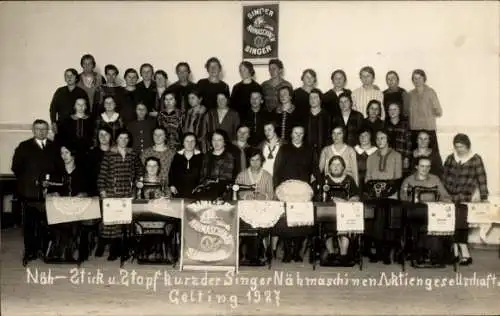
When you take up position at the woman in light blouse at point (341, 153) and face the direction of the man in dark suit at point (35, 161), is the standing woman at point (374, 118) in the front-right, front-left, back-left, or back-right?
back-right

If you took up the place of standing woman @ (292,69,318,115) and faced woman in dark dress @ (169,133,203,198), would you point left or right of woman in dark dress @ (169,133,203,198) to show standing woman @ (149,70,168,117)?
right

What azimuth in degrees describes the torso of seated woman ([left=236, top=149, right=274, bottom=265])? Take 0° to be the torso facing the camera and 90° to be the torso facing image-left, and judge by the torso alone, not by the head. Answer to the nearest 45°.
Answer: approximately 0°

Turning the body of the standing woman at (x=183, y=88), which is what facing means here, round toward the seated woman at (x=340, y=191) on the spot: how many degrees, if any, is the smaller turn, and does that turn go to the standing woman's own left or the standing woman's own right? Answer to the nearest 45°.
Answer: approximately 45° to the standing woman's own left

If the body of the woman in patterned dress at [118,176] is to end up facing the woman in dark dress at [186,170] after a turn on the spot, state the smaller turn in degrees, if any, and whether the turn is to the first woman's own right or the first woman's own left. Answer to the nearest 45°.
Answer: approximately 90° to the first woman's own left

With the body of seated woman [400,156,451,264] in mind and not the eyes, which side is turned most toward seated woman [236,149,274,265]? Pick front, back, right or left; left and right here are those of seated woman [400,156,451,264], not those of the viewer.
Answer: right

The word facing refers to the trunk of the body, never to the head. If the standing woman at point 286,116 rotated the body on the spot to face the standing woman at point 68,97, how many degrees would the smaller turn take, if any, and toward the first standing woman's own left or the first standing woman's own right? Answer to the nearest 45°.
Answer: approximately 90° to the first standing woman's own right
